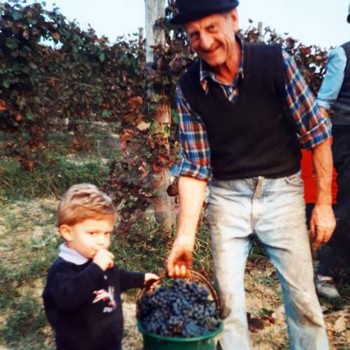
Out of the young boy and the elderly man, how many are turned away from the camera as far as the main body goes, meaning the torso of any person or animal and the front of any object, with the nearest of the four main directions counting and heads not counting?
0

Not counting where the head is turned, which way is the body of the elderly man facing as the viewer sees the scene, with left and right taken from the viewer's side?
facing the viewer

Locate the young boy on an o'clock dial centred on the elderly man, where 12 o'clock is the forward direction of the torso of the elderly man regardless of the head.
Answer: The young boy is roughly at 2 o'clock from the elderly man.

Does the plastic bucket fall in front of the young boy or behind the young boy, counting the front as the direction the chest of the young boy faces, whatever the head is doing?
in front

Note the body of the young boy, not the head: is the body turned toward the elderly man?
no

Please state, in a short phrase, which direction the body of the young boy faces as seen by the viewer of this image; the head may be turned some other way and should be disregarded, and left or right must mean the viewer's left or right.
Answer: facing the viewer and to the right of the viewer
